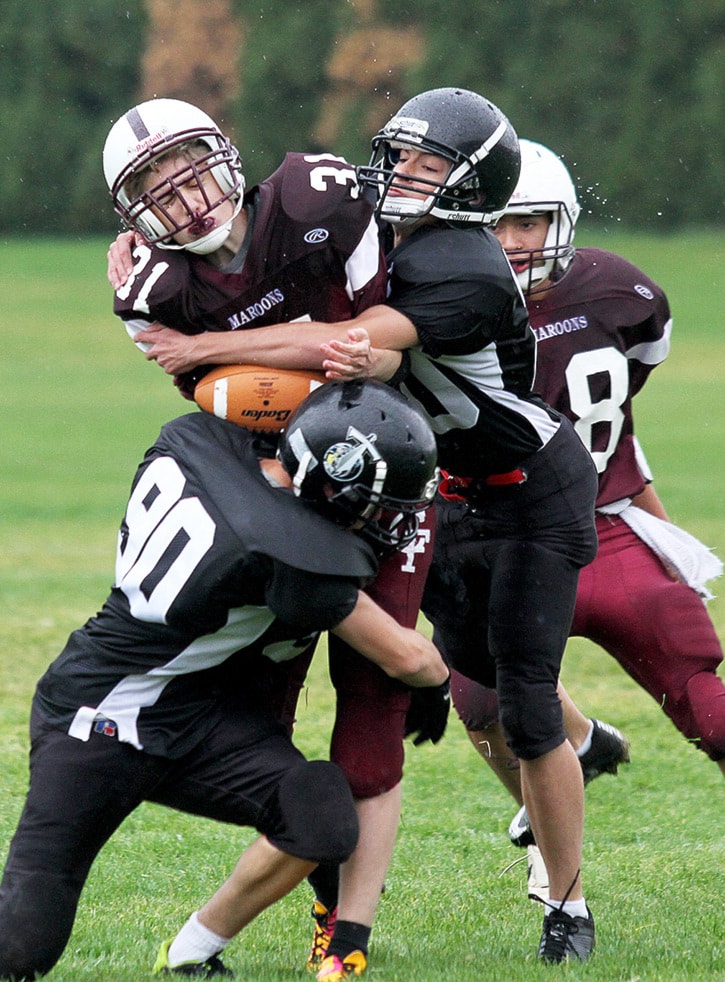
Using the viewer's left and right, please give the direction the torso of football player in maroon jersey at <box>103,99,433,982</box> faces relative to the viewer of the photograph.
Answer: facing the viewer

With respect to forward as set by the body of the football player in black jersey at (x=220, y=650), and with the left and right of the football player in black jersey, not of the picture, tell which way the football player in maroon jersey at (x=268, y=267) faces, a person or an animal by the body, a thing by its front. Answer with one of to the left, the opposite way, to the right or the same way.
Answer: to the right

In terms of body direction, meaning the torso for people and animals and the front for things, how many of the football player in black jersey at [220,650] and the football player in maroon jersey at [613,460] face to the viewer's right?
1

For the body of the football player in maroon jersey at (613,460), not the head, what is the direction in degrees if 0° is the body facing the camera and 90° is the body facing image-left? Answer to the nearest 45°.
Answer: approximately 45°

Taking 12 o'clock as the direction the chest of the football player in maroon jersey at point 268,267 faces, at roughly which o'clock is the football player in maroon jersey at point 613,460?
the football player in maroon jersey at point 613,460 is roughly at 8 o'clock from the football player in maroon jersey at point 268,267.

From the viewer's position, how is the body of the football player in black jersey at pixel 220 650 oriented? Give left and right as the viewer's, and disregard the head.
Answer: facing to the right of the viewer

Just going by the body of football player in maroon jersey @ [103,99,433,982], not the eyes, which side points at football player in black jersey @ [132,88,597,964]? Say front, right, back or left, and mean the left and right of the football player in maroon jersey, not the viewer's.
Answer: left

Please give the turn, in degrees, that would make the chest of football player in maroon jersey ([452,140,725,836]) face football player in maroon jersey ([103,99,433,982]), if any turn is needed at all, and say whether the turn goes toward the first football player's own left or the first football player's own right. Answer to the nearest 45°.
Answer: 0° — they already face them

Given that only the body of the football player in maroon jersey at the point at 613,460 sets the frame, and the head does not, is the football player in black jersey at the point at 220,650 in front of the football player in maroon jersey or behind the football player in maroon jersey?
in front
